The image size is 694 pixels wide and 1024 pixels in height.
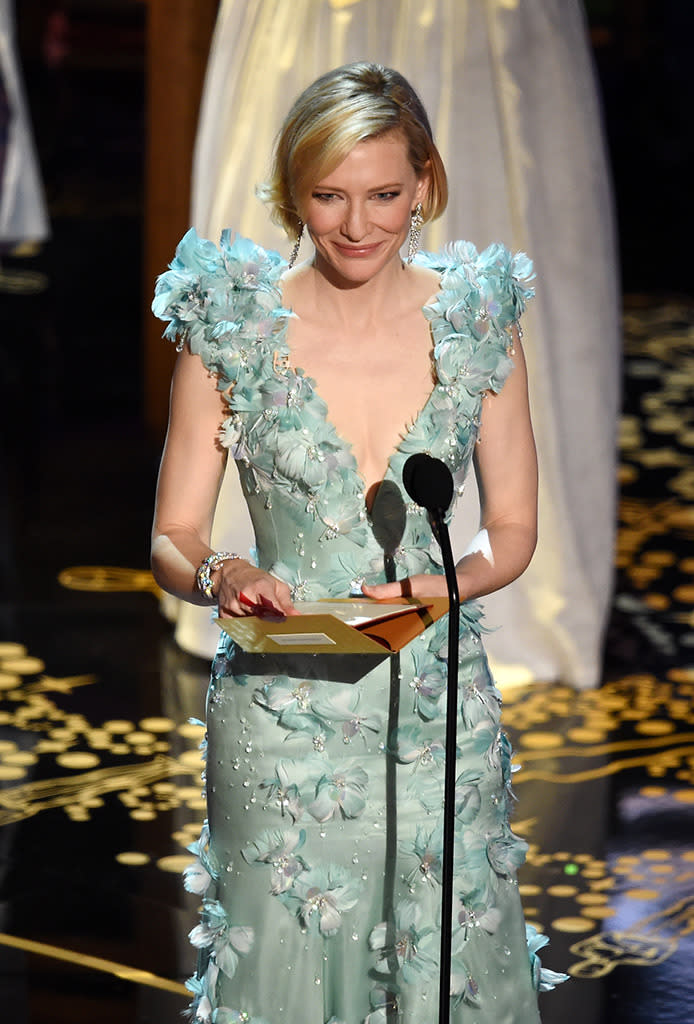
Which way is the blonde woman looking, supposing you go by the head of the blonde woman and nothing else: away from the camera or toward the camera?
toward the camera

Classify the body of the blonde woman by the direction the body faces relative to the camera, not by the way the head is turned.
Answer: toward the camera
